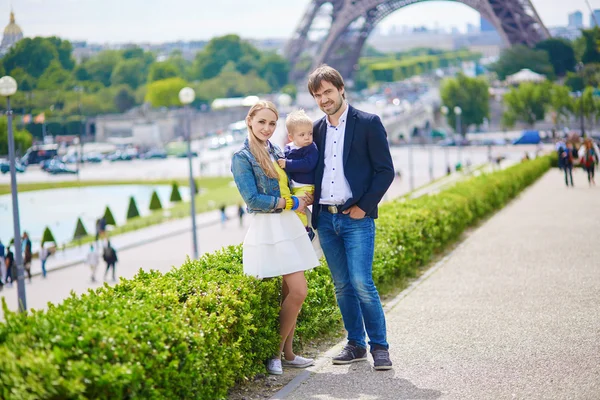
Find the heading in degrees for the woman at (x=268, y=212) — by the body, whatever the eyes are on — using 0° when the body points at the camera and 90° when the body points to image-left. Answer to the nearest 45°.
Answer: approximately 315°

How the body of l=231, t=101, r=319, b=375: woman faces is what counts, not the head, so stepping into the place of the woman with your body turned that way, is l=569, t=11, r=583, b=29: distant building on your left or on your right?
on your left

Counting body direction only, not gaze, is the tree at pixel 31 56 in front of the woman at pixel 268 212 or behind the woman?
behind

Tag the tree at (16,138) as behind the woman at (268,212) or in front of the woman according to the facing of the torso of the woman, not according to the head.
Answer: behind
